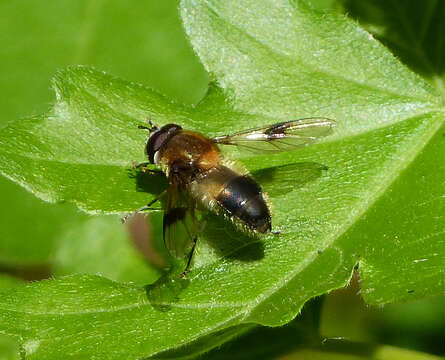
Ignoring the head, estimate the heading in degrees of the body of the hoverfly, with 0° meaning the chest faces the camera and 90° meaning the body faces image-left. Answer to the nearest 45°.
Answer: approximately 135°
